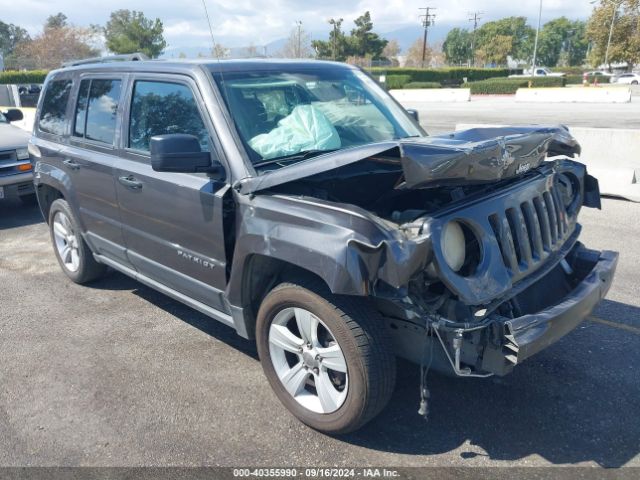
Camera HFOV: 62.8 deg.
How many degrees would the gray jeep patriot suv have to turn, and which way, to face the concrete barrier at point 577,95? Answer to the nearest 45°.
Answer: approximately 90° to its left

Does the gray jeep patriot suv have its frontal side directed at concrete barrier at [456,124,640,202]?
no

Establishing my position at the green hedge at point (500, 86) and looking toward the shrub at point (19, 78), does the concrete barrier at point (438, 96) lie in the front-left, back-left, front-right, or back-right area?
front-left

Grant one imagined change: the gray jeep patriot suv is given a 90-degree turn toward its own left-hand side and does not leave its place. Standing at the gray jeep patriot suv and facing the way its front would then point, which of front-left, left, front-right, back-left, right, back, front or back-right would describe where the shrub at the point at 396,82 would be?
front-left

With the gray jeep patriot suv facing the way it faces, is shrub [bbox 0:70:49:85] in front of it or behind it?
behind

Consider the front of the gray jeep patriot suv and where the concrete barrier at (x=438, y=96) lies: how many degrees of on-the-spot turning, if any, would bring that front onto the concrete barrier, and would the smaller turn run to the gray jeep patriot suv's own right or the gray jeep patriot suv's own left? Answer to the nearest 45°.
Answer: approximately 135° to the gray jeep patriot suv's own left

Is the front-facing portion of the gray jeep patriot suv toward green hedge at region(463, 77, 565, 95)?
no

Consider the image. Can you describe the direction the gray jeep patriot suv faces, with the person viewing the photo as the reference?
facing the viewer and to the right of the viewer

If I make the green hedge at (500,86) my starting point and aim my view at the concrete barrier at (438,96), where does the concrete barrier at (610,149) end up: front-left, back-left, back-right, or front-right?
front-left

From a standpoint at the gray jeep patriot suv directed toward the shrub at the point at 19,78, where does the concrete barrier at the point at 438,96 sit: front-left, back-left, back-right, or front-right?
front-right

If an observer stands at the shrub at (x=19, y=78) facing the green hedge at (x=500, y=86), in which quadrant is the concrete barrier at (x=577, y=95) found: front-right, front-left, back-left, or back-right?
front-right
